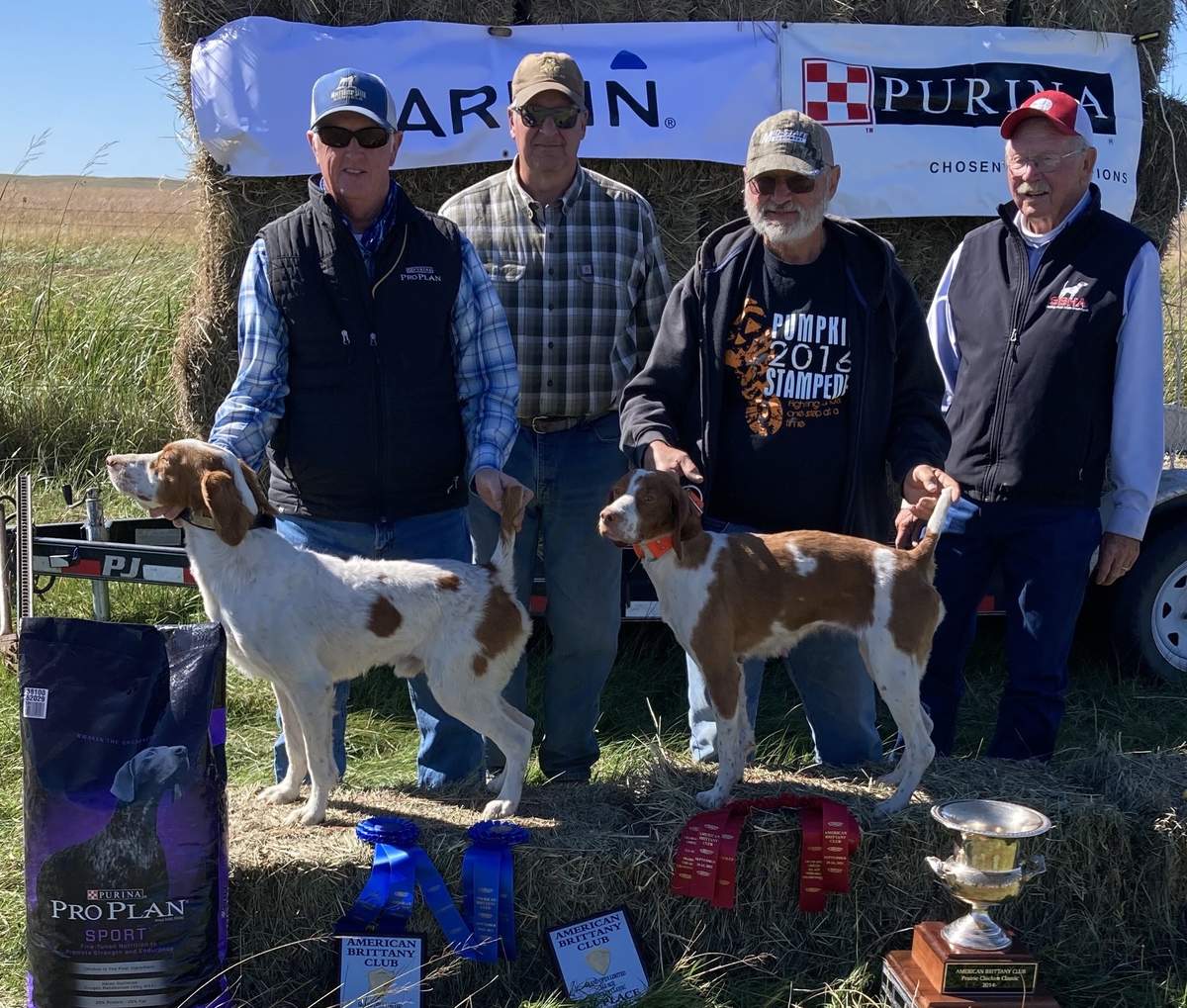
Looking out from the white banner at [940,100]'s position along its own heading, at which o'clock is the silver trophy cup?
The silver trophy cup is roughly at 12 o'clock from the white banner.

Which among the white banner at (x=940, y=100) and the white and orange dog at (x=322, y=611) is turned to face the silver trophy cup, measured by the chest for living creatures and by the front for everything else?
the white banner

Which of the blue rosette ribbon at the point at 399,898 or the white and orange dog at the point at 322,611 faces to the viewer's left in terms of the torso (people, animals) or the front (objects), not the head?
the white and orange dog

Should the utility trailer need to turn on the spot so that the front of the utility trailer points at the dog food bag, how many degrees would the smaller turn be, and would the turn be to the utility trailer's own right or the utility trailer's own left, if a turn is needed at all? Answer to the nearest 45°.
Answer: approximately 90° to the utility trailer's own left

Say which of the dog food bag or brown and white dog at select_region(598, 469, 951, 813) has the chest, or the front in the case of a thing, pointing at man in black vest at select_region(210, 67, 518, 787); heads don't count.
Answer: the brown and white dog

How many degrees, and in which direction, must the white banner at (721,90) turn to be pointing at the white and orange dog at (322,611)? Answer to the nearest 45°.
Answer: approximately 45° to its right

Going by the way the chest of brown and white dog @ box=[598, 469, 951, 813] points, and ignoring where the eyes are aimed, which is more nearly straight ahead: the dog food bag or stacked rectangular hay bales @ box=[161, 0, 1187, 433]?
the dog food bag

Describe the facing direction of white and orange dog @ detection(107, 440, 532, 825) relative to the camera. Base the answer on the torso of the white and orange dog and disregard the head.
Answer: to the viewer's left
